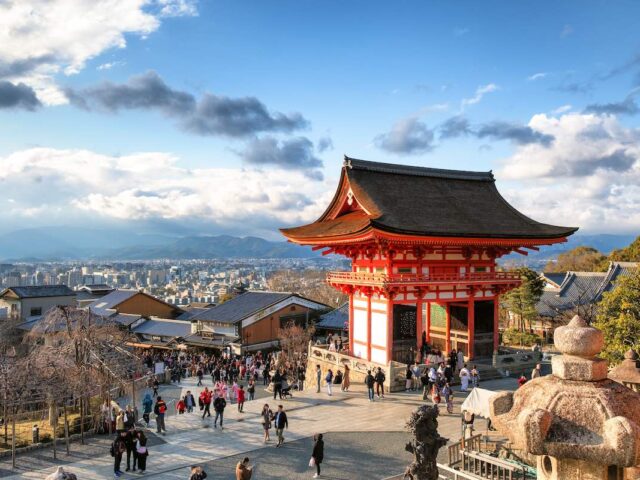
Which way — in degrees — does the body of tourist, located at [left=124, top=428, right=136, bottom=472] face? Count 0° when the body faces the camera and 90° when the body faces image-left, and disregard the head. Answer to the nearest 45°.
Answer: approximately 0°

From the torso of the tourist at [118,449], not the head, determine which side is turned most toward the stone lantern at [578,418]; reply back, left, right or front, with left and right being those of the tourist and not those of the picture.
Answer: right

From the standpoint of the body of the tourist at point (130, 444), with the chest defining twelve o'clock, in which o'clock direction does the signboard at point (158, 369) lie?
The signboard is roughly at 6 o'clock from the tourist.
